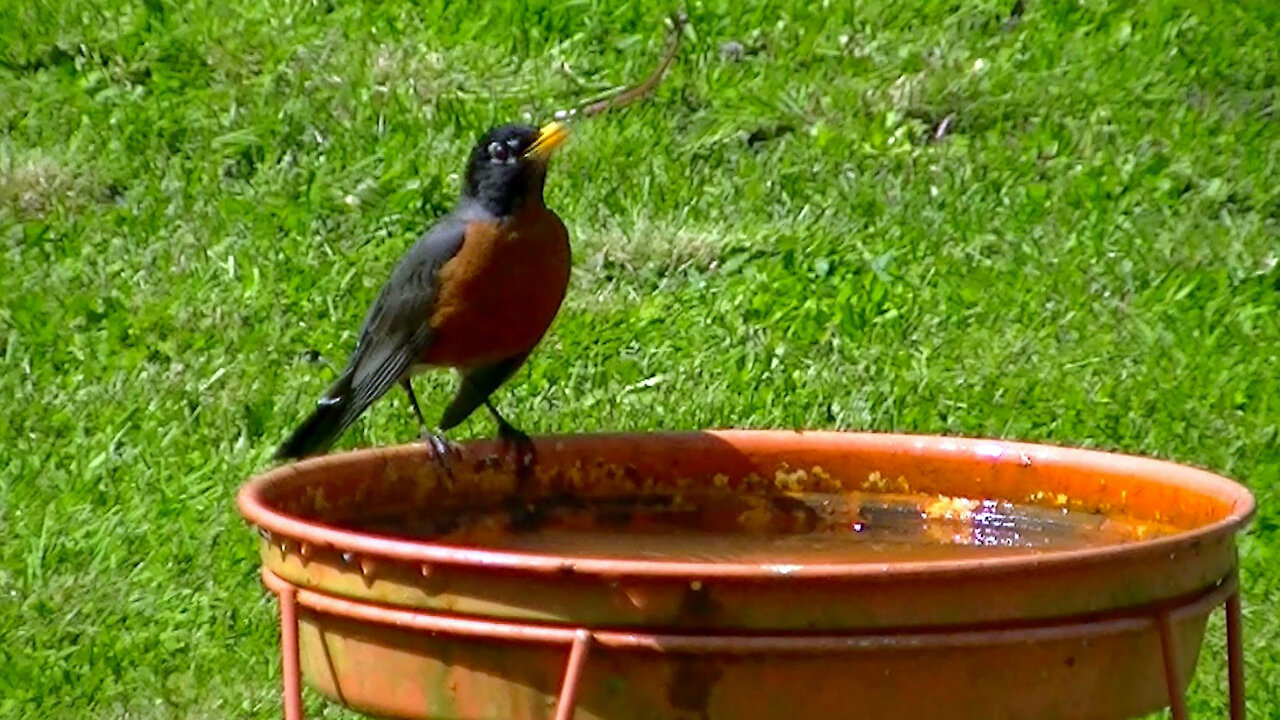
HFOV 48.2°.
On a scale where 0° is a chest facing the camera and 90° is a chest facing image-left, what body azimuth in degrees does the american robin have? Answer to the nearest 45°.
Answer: approximately 315°
